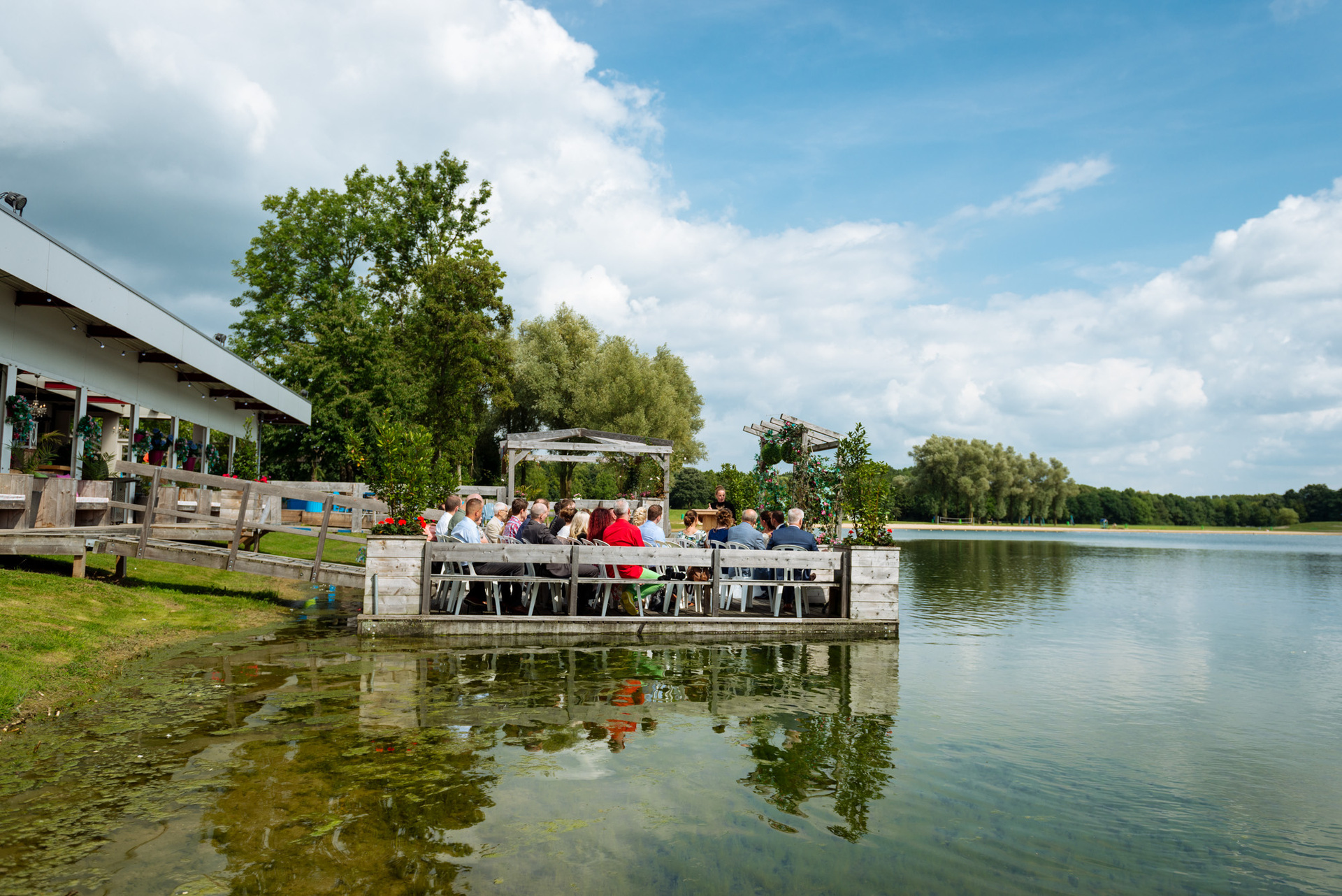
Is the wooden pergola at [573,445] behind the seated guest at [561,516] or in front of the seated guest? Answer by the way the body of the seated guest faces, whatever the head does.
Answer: in front

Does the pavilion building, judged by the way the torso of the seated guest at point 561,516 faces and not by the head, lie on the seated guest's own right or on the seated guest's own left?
on the seated guest's own left

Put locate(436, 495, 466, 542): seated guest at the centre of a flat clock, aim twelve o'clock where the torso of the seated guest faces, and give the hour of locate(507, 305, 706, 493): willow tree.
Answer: The willow tree is roughly at 11 o'clock from the seated guest.

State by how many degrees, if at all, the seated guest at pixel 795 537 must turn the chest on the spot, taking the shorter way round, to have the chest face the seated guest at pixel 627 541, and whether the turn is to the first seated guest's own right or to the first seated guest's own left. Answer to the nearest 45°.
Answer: approximately 135° to the first seated guest's own left

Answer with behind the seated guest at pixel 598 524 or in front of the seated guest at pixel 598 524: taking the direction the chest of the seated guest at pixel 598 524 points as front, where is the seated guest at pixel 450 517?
behind

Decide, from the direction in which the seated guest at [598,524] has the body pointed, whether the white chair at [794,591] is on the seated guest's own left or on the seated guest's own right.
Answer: on the seated guest's own right

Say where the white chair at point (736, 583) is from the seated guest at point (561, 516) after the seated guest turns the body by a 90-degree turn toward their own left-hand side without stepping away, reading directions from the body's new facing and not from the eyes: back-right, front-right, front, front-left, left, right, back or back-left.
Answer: back-right

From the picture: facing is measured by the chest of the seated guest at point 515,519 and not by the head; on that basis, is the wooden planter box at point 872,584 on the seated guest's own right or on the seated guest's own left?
on the seated guest's own right

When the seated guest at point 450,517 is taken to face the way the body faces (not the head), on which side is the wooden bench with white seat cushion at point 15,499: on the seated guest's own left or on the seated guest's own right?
on the seated guest's own left

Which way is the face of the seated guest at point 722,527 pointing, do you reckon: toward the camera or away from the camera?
away from the camera

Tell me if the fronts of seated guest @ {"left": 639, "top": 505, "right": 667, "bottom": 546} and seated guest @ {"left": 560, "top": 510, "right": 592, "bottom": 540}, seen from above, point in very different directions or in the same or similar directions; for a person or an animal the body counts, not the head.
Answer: same or similar directions

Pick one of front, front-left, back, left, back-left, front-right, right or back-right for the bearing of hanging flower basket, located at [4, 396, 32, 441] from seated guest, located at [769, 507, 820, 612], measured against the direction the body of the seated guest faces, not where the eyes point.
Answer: left

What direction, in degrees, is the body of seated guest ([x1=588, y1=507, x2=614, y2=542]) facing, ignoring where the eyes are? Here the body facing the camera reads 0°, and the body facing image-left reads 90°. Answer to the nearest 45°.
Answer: approximately 225°

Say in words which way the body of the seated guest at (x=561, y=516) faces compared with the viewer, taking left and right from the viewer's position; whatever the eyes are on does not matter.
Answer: facing away from the viewer and to the right of the viewer

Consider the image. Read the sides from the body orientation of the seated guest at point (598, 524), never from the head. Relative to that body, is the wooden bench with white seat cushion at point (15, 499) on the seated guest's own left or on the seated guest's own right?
on the seated guest's own left

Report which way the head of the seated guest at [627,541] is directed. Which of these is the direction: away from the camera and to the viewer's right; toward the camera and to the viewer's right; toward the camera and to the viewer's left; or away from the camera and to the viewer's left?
away from the camera and to the viewer's right

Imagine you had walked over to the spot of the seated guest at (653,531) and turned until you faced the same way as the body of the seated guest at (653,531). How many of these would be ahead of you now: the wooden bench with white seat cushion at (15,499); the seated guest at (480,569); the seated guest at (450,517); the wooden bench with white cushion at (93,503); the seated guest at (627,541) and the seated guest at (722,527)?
1

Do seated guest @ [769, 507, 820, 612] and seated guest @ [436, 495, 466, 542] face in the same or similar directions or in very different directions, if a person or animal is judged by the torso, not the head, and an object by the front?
same or similar directions
